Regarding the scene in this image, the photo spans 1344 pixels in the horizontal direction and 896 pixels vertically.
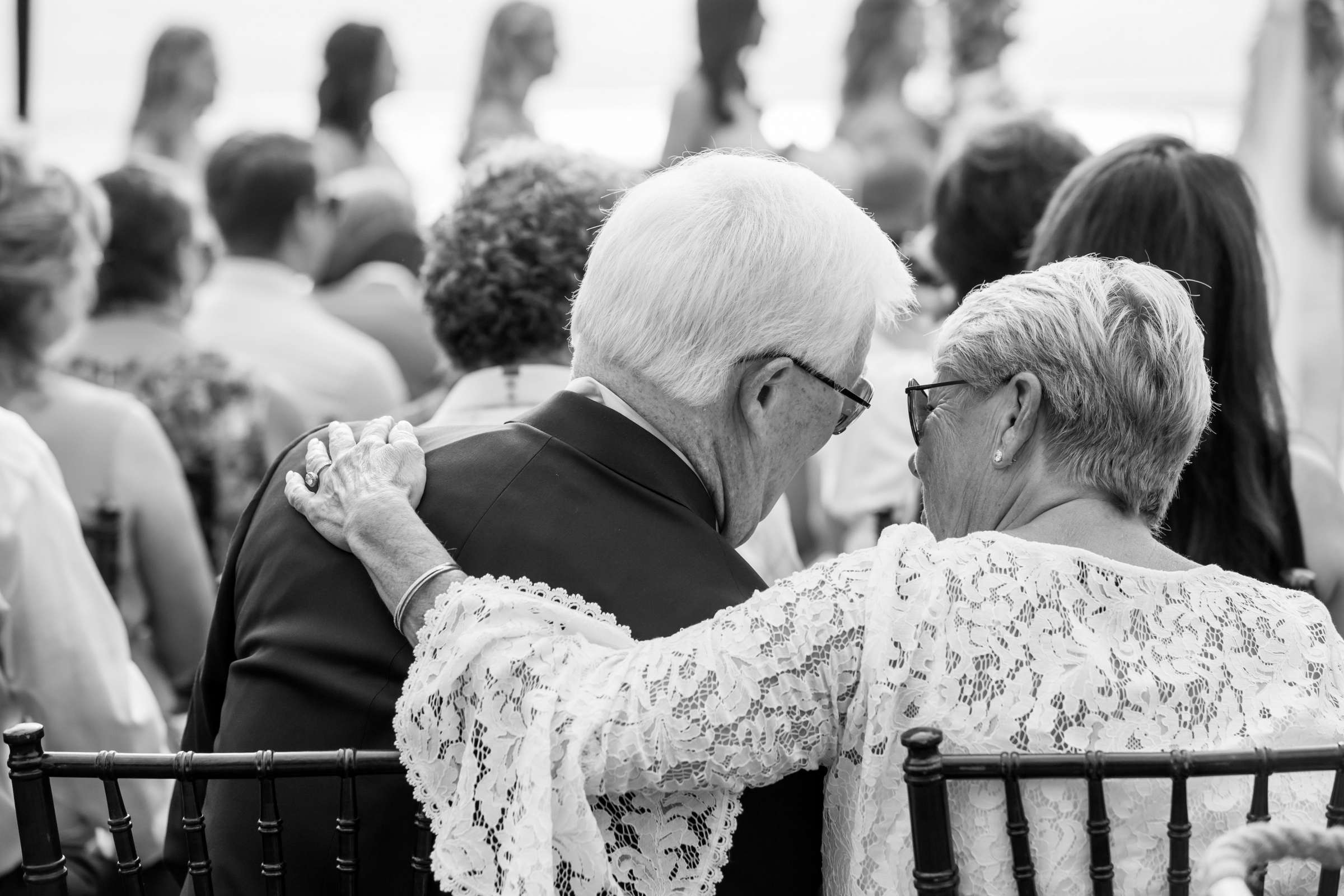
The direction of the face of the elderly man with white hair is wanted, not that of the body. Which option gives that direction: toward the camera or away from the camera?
away from the camera

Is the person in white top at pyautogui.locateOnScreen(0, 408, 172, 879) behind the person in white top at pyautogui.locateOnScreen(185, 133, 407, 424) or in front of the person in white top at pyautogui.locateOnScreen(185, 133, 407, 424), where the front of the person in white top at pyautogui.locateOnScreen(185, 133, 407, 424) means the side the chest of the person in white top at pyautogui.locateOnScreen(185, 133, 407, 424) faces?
behind

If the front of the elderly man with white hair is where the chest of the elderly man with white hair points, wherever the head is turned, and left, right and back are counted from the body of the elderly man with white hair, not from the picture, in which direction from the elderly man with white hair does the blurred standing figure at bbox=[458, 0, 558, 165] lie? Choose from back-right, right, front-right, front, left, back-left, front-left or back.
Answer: front-left

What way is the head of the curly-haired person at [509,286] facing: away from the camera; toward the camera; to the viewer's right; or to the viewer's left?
away from the camera

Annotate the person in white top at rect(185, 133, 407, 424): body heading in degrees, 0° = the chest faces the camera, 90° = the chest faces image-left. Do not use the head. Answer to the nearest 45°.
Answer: approximately 225°

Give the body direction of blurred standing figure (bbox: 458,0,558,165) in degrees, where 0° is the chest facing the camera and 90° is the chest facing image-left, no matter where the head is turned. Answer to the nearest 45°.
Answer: approximately 270°

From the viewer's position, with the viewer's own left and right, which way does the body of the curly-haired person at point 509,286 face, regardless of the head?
facing away from the viewer

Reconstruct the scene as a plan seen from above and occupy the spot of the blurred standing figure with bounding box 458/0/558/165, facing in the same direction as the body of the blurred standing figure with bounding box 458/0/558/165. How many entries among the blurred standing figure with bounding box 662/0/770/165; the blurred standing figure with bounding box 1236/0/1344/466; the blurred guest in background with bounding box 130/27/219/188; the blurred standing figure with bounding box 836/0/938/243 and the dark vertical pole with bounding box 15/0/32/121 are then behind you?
2

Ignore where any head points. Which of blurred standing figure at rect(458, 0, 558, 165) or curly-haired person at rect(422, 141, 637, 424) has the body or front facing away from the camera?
the curly-haired person

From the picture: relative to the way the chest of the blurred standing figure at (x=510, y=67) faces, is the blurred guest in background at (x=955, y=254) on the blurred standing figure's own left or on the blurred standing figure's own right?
on the blurred standing figure's own right

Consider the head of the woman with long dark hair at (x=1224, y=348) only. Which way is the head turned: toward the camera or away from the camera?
away from the camera

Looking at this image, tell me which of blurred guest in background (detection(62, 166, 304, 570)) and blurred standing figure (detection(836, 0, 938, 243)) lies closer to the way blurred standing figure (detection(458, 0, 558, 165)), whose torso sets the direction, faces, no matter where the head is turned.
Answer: the blurred standing figure

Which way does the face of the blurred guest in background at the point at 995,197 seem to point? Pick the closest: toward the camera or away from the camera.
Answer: away from the camera
